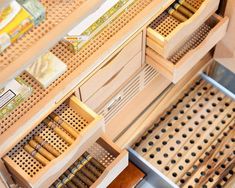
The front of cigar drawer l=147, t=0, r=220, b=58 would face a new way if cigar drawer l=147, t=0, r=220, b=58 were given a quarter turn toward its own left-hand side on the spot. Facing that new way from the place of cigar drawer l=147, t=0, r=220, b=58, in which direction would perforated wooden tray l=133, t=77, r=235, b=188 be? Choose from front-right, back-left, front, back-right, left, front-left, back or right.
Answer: right

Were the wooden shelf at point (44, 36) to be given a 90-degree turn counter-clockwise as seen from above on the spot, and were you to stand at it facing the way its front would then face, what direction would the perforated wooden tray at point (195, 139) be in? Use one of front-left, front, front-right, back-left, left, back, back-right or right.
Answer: front

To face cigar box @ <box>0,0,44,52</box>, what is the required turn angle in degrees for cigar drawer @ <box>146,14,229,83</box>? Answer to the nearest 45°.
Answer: approximately 90° to its right
